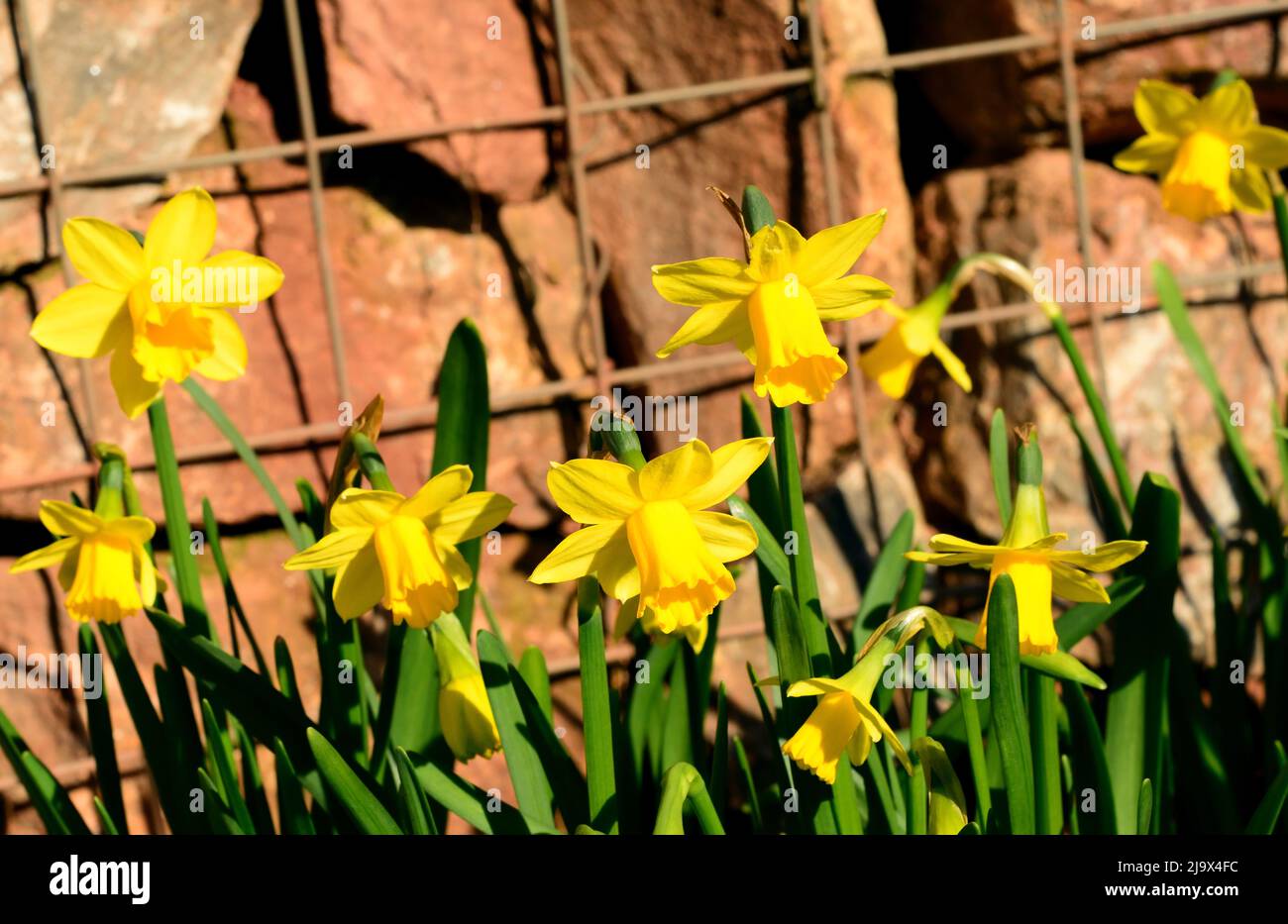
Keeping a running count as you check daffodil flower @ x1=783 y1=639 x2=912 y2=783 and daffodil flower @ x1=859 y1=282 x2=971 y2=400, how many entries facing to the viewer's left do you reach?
2

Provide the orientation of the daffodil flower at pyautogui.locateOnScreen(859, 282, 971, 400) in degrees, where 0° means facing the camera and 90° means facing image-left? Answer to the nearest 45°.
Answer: approximately 90°

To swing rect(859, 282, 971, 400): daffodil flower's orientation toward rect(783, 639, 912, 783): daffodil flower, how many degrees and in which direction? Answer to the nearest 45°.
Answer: approximately 90° to its left

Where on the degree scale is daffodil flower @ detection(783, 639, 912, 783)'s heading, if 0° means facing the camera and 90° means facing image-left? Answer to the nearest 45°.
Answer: approximately 90°

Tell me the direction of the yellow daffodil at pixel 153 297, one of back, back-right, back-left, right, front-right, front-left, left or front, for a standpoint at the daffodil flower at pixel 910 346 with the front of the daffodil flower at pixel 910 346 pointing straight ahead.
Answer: front-left

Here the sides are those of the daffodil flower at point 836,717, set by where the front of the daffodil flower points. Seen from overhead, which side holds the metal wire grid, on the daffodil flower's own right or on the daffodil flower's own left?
on the daffodil flower's own right
